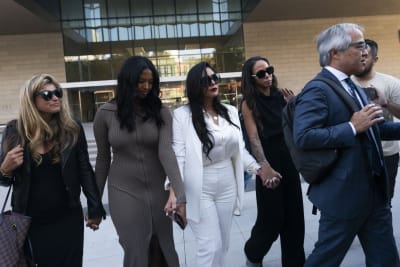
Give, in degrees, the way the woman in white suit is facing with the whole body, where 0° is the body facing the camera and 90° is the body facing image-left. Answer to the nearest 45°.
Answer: approximately 315°

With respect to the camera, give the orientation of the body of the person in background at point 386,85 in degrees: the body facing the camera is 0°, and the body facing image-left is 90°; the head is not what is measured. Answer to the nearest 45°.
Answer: approximately 45°

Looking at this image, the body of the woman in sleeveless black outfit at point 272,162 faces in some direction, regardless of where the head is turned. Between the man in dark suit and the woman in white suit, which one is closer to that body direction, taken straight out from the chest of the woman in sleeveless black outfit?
the man in dark suit

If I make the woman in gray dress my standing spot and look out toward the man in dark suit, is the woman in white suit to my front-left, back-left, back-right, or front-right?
front-left

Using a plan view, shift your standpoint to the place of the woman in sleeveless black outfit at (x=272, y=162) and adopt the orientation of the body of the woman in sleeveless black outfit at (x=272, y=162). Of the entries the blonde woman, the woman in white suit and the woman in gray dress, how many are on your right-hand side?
3

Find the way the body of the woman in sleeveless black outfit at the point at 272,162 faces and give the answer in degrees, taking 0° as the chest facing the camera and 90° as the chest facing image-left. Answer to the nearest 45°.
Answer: approximately 315°

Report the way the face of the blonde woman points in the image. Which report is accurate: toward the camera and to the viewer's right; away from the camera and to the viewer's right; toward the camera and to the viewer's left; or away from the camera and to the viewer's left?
toward the camera and to the viewer's right
